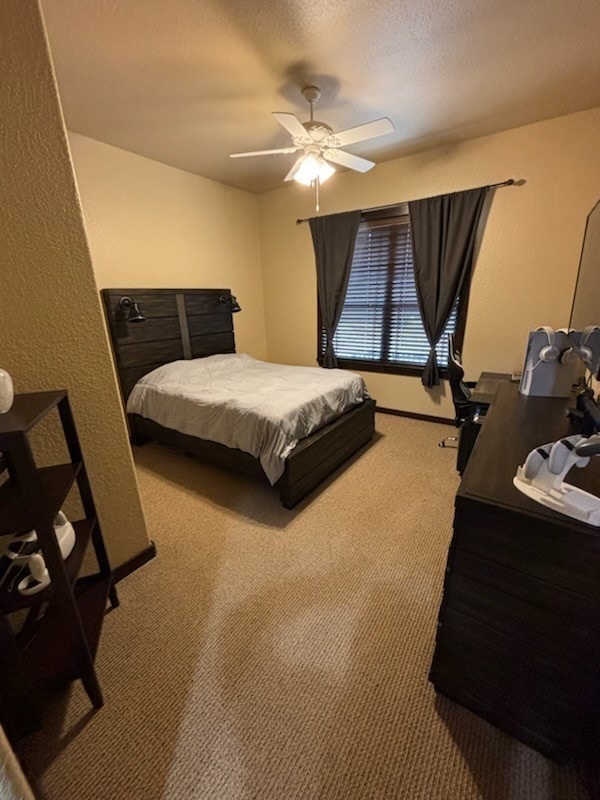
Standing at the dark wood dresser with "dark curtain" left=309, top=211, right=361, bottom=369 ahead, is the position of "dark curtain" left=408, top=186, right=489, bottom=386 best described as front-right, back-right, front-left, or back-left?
front-right

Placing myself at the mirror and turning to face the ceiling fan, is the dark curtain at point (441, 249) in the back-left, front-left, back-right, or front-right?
front-right

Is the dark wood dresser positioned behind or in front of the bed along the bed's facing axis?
in front

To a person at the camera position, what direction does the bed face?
facing the viewer and to the right of the viewer

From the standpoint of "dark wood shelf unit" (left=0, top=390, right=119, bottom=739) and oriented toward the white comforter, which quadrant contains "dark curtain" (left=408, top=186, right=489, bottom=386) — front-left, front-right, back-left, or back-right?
front-right

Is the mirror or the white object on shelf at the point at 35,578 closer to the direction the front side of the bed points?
the mirror

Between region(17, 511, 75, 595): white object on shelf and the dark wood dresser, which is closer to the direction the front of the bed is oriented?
the dark wood dresser

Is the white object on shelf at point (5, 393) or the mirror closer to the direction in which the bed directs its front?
the mirror

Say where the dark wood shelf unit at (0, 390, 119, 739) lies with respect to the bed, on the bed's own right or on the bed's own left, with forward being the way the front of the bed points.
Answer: on the bed's own right

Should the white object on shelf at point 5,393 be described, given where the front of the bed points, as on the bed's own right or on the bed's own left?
on the bed's own right

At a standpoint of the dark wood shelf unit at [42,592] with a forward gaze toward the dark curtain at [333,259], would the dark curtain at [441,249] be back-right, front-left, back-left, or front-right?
front-right

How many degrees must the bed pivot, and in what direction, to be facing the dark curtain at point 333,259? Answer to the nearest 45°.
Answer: approximately 90° to its left

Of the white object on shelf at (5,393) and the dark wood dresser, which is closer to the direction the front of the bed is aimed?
the dark wood dresser

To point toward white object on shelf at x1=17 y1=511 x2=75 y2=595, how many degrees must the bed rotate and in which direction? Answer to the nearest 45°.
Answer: approximately 45° to its right

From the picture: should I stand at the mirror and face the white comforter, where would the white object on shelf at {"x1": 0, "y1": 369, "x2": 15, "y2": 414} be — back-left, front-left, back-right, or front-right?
front-left

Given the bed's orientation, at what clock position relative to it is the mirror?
The mirror is roughly at 12 o'clock from the bed.
